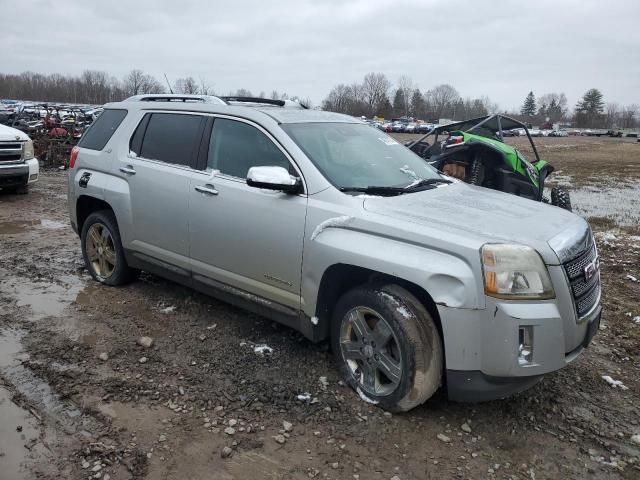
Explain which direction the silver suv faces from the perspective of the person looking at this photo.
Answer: facing the viewer and to the right of the viewer

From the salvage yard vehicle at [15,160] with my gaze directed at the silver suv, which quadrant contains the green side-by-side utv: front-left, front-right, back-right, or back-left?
front-left

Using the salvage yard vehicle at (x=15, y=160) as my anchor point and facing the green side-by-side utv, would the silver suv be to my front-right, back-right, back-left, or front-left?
front-right

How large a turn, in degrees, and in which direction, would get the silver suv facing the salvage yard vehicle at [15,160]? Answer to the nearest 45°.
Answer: approximately 180°

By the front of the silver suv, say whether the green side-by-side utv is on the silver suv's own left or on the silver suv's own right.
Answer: on the silver suv's own left
